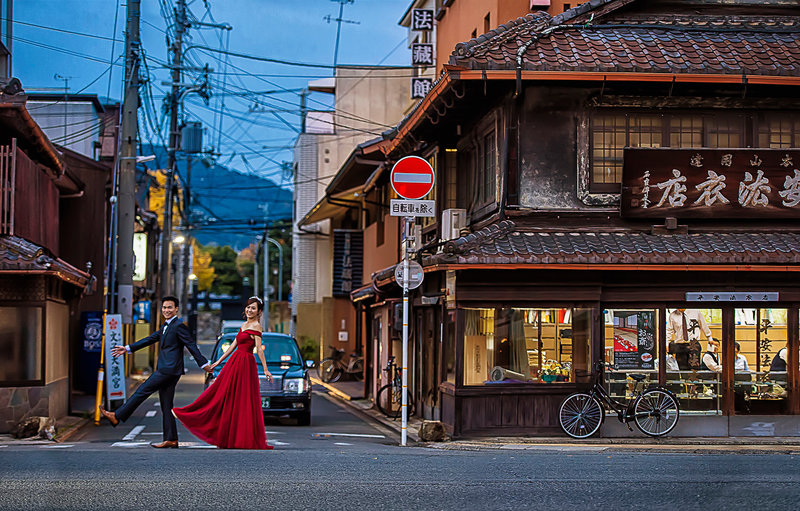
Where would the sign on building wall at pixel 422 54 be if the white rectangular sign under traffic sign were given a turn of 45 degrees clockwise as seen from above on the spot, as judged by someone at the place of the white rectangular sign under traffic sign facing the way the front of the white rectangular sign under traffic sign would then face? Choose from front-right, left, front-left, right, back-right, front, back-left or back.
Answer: back-right

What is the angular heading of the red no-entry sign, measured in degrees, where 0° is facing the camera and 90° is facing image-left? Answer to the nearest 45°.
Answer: approximately 0°

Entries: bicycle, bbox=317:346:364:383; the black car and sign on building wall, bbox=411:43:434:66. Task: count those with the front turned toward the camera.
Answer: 2

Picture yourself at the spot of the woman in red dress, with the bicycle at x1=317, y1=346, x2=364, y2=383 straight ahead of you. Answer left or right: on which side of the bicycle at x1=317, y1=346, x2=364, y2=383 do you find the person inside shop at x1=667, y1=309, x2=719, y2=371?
right

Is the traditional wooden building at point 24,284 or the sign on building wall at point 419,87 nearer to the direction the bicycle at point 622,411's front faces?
the traditional wooden building

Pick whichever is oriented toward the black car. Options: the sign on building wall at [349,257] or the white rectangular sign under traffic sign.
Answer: the sign on building wall
